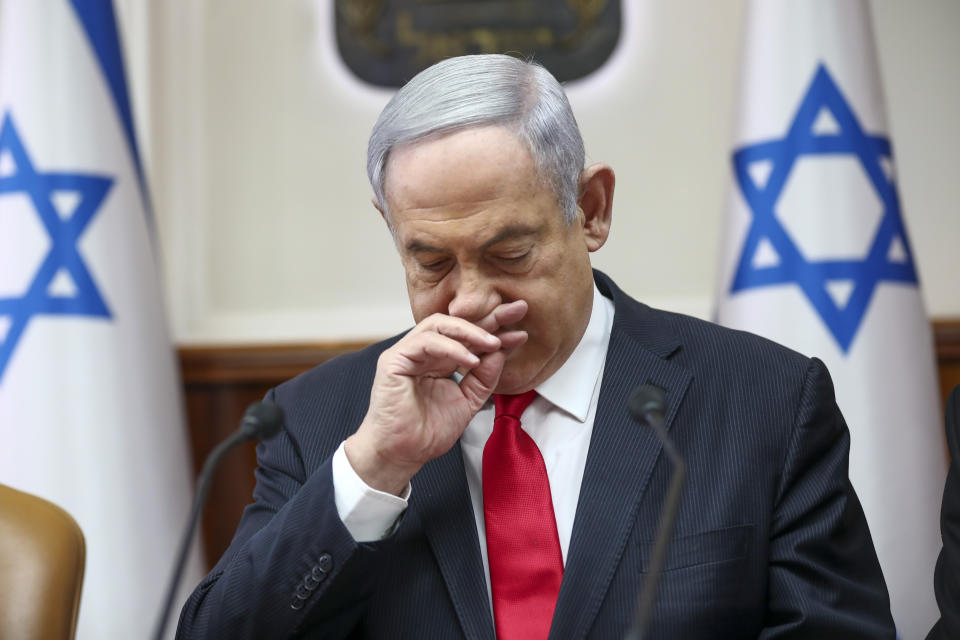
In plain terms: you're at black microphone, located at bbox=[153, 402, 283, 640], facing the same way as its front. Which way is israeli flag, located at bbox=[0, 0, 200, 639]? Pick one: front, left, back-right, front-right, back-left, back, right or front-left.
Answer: left

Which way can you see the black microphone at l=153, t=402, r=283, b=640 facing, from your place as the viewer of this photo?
facing to the right of the viewer

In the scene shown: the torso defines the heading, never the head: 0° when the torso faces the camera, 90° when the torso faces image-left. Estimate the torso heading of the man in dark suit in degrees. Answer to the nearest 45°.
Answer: approximately 0°

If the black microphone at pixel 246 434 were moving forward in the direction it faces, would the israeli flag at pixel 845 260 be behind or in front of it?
in front

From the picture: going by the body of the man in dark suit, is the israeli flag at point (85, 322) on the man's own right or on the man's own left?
on the man's own right

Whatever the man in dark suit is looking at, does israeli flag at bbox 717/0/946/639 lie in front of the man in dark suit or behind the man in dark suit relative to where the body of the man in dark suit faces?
behind
